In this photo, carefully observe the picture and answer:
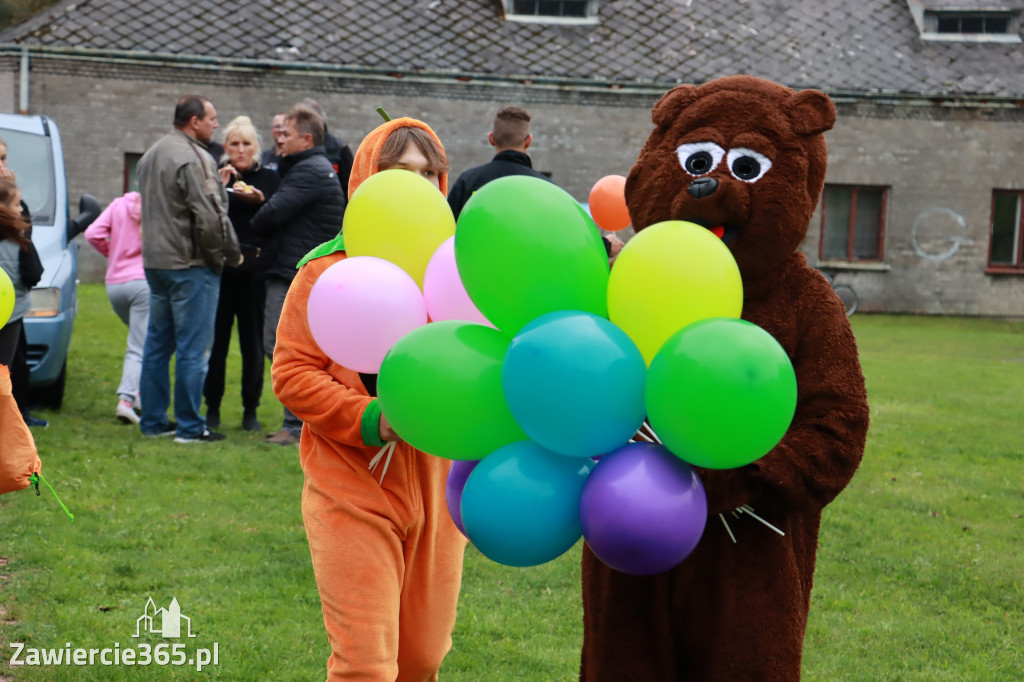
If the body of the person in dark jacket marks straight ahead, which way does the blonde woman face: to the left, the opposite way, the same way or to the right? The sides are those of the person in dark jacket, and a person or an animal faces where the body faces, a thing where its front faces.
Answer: to the left

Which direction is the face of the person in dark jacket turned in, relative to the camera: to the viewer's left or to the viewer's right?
to the viewer's left

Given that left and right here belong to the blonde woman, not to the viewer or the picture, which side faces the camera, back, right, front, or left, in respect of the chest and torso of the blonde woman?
front

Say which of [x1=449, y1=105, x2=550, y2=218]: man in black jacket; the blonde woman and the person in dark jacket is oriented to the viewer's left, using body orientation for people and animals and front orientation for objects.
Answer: the person in dark jacket

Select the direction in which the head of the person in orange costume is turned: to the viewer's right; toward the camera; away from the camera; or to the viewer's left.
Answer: toward the camera

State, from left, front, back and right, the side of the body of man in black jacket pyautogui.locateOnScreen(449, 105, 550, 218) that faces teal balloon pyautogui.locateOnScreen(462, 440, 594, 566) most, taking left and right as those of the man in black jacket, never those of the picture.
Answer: back

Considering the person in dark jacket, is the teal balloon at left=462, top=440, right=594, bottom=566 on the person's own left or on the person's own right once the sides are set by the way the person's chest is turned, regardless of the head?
on the person's own left

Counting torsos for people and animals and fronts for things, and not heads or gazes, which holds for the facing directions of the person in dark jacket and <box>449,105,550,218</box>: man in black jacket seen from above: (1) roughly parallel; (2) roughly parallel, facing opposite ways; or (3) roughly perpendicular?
roughly perpendicular

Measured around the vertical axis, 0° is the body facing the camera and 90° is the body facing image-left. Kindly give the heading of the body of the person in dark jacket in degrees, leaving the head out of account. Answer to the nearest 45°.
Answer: approximately 90°

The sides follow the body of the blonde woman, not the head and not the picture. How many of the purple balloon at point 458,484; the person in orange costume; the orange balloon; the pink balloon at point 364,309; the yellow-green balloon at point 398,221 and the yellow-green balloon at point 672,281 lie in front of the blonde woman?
6

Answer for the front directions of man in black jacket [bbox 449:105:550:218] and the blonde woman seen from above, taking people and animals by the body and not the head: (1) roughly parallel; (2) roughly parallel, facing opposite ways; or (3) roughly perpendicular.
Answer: roughly parallel, facing opposite ways

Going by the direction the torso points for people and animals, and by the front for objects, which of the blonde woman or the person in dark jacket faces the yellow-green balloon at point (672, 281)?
the blonde woman

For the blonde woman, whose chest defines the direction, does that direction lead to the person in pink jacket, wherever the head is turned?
no

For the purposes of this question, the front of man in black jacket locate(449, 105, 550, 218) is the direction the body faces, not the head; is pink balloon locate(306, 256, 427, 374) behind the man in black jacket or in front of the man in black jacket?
behind

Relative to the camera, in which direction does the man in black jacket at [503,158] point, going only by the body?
away from the camera

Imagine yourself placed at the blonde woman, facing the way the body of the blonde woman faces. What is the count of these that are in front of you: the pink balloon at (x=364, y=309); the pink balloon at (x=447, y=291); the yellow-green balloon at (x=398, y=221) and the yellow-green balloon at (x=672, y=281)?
4
